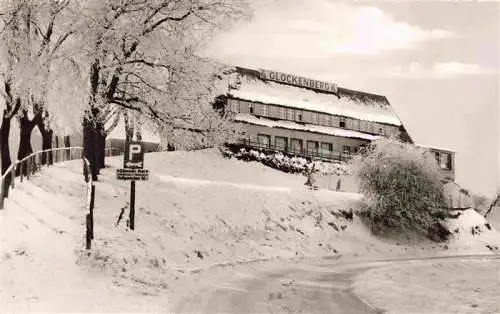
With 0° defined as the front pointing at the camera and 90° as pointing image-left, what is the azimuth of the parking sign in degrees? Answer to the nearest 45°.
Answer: approximately 0°

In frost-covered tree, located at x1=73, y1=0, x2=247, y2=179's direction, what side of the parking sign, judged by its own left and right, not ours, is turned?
back

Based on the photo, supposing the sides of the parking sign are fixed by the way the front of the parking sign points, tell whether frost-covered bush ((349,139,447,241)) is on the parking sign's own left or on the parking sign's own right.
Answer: on the parking sign's own left

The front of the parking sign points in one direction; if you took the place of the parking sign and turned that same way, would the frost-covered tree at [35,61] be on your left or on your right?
on your right
